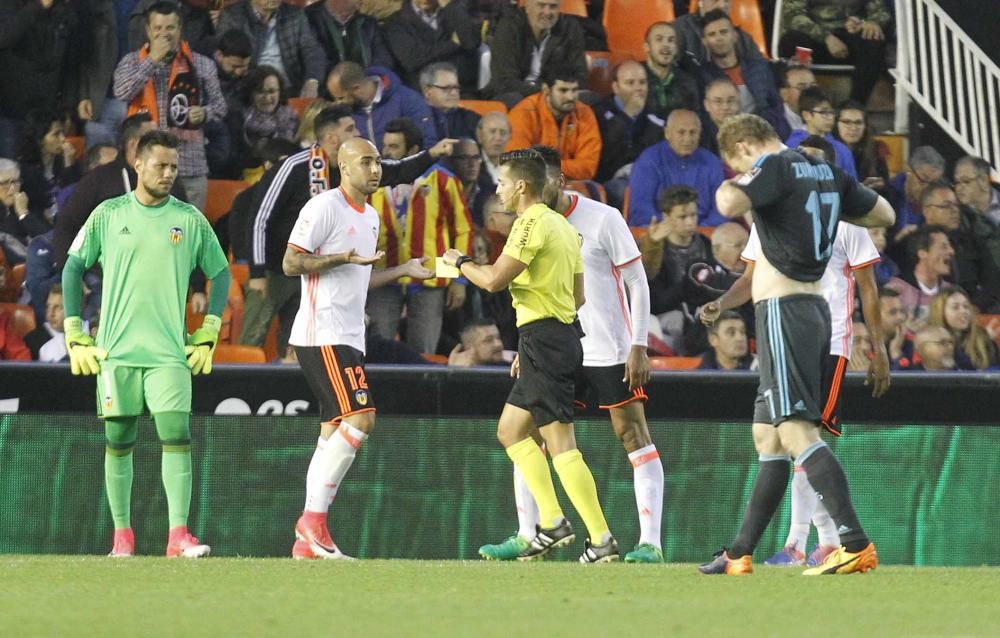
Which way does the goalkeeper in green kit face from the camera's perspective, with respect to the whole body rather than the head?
toward the camera

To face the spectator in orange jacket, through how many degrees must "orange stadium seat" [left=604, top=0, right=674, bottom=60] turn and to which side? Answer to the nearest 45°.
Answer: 0° — it already faces them

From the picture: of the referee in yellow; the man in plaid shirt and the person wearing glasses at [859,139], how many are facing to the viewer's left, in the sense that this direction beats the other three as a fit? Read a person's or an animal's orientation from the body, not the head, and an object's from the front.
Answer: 1

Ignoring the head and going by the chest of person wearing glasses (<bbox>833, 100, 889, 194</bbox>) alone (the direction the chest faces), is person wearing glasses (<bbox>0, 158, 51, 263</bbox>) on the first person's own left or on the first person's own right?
on the first person's own right

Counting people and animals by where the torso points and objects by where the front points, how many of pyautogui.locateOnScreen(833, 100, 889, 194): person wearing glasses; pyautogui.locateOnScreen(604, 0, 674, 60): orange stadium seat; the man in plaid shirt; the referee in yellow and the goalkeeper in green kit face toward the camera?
4

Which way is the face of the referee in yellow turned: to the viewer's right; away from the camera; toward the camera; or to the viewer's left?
to the viewer's left

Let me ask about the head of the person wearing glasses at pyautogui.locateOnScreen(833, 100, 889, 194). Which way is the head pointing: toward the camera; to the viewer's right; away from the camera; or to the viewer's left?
toward the camera

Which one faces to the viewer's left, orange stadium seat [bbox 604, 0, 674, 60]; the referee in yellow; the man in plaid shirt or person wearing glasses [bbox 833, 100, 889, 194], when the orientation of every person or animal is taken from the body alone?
the referee in yellow

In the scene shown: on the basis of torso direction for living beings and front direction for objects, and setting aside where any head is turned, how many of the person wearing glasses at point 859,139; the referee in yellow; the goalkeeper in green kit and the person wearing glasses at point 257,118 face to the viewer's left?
1

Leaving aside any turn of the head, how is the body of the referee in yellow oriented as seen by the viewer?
to the viewer's left

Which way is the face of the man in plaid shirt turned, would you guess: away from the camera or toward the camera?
toward the camera

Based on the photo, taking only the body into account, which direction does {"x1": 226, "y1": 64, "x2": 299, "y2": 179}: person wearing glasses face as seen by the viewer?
toward the camera

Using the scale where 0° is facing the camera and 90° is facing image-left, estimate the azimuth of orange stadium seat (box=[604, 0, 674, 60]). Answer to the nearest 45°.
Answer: approximately 0°

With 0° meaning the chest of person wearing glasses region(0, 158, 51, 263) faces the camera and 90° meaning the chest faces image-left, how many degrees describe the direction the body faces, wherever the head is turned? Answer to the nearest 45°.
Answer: approximately 315°

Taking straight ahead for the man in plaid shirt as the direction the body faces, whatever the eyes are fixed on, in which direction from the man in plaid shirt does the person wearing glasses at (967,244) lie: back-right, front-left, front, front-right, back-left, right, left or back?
left

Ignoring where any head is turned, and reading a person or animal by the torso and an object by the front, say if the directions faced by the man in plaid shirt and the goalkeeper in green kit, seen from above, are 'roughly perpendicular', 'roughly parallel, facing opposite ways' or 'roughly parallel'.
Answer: roughly parallel
